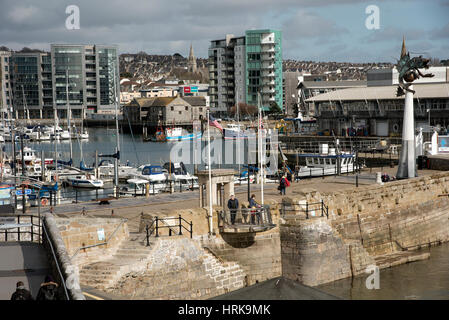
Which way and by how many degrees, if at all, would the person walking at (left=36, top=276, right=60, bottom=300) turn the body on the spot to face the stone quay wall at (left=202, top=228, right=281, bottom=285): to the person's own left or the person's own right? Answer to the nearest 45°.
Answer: approximately 45° to the person's own right

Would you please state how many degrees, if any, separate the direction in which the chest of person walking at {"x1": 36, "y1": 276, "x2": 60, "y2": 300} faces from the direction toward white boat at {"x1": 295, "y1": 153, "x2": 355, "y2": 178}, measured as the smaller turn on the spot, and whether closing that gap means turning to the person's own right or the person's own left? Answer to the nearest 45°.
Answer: approximately 45° to the person's own right

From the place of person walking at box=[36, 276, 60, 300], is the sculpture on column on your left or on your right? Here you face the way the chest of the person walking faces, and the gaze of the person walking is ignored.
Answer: on your right

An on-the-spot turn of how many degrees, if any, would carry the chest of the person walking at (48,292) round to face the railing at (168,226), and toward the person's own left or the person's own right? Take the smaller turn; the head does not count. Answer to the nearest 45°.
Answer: approximately 45° to the person's own right

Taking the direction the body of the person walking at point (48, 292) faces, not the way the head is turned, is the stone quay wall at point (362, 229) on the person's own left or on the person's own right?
on the person's own right

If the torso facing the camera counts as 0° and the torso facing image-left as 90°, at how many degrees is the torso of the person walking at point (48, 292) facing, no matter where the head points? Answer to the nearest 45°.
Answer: approximately 180°

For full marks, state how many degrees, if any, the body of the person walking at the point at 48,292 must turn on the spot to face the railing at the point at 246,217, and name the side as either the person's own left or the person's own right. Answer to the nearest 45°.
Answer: approximately 45° to the person's own right

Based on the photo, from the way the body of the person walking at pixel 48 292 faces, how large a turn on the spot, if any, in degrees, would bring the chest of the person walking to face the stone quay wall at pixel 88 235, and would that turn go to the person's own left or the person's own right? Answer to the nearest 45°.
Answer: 0° — they already face it

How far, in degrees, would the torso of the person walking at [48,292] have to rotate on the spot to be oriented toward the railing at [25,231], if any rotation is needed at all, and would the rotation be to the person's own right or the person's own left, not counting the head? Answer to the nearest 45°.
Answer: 0° — they already face it

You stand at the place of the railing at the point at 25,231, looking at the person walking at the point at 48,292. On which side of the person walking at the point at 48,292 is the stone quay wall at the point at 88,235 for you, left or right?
left

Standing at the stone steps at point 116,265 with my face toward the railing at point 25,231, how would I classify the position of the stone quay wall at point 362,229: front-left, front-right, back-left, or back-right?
back-right
